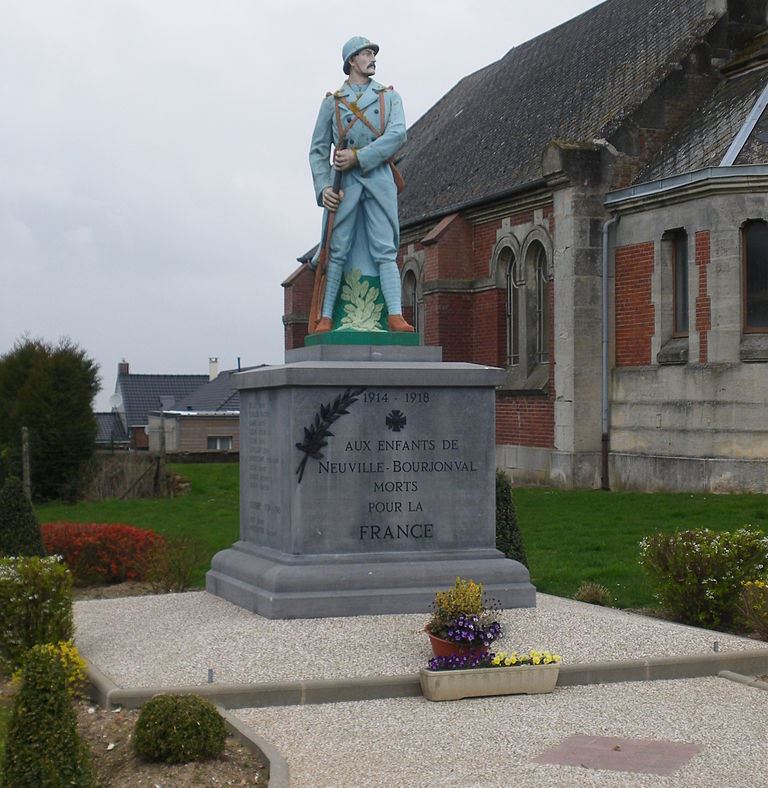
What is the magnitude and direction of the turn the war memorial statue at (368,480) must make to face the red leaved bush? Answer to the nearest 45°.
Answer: approximately 135° to its right

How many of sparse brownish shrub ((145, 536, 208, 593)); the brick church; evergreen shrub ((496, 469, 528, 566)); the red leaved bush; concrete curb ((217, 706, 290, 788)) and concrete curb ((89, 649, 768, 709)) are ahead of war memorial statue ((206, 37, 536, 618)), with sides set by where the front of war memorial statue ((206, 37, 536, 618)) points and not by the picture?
2

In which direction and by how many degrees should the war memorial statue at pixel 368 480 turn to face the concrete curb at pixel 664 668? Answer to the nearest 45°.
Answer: approximately 45° to its left

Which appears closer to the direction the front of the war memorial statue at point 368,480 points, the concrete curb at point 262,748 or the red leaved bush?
the concrete curb

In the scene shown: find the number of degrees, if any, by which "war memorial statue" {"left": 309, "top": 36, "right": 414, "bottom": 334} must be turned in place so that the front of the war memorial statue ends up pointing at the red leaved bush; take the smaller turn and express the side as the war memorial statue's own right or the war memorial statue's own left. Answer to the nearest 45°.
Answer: approximately 135° to the war memorial statue's own right

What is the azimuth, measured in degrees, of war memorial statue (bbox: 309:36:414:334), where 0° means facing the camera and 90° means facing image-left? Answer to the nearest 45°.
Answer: approximately 0°

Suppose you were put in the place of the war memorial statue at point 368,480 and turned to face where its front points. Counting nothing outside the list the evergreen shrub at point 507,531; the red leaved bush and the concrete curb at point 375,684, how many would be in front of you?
1

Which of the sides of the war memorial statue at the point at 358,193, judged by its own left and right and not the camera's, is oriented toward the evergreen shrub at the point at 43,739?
front

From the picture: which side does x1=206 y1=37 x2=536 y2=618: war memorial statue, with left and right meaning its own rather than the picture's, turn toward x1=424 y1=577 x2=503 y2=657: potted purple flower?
front
